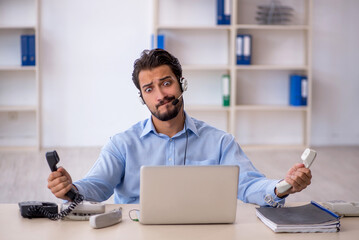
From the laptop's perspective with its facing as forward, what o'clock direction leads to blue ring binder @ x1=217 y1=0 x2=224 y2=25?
The blue ring binder is roughly at 12 o'clock from the laptop.

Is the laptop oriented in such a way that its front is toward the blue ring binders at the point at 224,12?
yes

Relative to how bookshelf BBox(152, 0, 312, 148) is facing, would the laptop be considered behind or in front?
in front

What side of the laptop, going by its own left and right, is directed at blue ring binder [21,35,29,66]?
front

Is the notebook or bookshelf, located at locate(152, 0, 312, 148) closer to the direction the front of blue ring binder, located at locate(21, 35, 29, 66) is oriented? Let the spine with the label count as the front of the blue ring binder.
the notebook
